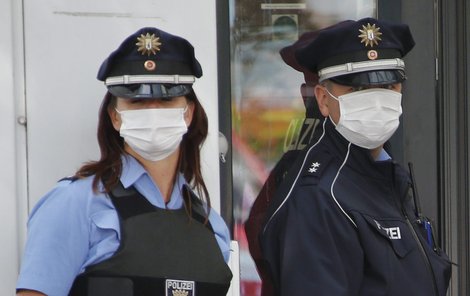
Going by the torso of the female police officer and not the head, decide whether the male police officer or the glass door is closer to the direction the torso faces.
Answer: the male police officer

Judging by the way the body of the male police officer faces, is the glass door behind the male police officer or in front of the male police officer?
behind

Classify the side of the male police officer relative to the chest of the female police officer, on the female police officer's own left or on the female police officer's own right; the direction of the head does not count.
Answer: on the female police officer's own left

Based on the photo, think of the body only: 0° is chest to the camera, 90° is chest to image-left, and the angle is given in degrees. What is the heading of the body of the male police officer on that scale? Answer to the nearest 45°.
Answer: approximately 315°

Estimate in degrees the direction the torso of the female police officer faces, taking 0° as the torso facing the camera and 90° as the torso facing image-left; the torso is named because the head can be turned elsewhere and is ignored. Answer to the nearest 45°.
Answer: approximately 315°
